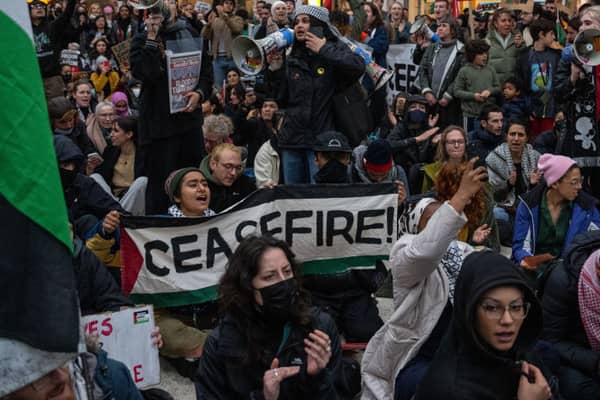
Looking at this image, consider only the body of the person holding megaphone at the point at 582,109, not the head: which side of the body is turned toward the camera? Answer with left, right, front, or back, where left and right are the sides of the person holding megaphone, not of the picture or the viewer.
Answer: front

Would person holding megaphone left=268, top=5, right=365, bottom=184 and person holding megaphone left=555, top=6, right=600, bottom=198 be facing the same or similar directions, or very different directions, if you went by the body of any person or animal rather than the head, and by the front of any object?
same or similar directions

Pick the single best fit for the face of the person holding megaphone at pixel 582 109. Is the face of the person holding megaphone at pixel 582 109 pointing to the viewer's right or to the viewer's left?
to the viewer's left

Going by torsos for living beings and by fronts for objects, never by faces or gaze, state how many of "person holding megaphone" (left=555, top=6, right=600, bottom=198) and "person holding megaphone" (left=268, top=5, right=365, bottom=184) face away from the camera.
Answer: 0

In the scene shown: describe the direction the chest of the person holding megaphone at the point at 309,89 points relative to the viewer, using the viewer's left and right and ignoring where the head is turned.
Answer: facing the viewer and to the left of the viewer

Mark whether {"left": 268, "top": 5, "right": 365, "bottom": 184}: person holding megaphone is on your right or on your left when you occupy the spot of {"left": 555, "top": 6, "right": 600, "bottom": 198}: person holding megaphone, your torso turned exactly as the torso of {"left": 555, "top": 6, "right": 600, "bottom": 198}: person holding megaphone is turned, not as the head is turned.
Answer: on your right
